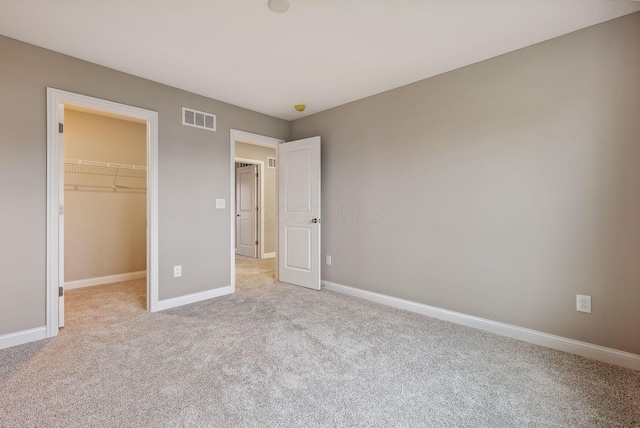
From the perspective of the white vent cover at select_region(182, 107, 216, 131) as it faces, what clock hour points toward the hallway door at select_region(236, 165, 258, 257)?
The hallway door is roughly at 8 o'clock from the white vent cover.

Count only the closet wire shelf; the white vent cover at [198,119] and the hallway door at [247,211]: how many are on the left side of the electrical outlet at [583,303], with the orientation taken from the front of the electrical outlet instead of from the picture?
0

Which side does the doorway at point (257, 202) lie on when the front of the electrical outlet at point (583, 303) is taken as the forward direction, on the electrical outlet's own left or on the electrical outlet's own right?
on the electrical outlet's own right

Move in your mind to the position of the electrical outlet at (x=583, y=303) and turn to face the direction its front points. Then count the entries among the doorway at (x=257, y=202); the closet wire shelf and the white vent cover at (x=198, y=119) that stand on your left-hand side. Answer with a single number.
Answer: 0

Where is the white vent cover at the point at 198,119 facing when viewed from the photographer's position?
facing the viewer and to the right of the viewer

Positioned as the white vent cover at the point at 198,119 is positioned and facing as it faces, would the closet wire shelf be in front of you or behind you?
behind

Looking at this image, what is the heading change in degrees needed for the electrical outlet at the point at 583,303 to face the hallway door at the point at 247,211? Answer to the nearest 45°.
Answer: approximately 90° to its right

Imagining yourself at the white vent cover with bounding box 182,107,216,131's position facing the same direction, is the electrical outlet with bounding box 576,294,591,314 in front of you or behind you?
in front

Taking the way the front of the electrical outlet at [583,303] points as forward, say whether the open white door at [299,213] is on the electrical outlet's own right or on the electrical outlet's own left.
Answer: on the electrical outlet's own right

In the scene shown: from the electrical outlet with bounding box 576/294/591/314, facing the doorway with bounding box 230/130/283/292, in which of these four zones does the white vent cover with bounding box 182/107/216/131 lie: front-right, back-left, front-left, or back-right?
front-left

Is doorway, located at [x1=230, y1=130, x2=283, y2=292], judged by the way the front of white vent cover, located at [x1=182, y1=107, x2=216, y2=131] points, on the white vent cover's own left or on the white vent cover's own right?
on the white vent cover's own left

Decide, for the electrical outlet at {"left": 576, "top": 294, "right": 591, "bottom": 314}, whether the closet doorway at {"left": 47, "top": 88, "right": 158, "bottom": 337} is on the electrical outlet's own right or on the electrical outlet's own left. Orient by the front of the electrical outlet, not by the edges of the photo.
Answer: on the electrical outlet's own right
